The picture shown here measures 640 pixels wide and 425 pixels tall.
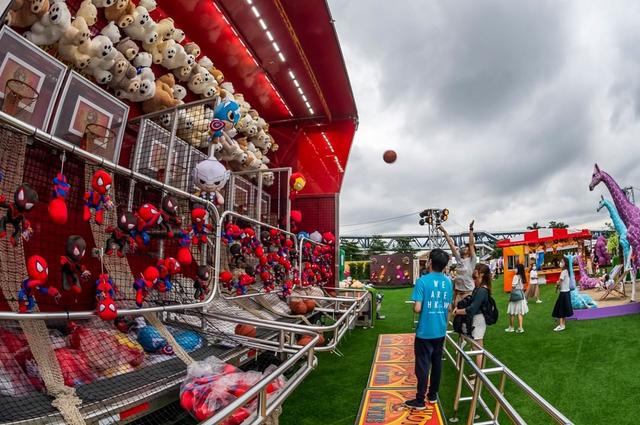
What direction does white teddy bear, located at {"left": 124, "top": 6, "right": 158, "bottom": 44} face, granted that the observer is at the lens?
facing the viewer and to the right of the viewer

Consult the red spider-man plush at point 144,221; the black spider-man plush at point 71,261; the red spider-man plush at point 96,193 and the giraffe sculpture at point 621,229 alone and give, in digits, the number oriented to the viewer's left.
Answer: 1

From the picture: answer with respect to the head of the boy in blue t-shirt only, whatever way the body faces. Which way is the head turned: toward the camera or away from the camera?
away from the camera

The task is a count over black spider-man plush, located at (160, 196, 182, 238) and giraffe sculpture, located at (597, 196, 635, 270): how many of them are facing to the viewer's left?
1

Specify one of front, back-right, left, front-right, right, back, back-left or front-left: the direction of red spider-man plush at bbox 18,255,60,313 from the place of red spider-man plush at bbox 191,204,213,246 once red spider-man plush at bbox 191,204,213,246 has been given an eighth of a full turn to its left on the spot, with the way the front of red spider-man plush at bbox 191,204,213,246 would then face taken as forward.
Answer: back-right

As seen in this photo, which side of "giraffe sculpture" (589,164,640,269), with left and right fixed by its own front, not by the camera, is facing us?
left

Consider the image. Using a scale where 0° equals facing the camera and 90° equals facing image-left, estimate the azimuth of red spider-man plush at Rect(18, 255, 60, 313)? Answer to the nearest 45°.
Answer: approximately 315°

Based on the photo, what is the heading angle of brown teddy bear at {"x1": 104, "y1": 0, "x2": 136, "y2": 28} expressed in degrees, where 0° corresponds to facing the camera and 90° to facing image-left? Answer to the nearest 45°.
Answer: approximately 315°
